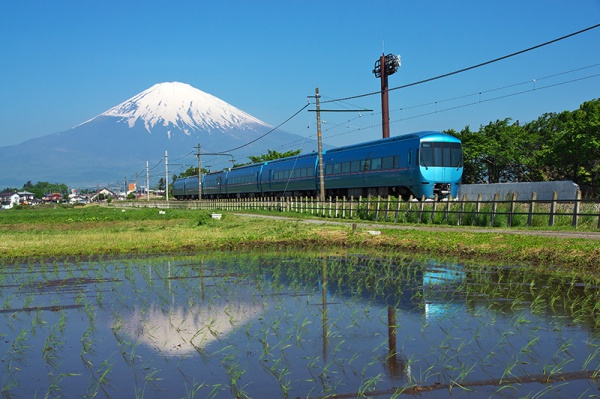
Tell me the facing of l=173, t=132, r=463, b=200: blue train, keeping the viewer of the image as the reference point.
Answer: facing the viewer and to the right of the viewer
